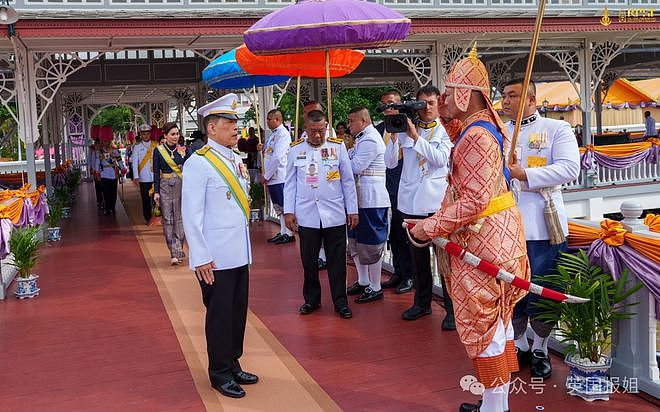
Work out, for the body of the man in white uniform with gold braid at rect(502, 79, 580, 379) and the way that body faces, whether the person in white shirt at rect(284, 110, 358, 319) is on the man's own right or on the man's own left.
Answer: on the man's own right

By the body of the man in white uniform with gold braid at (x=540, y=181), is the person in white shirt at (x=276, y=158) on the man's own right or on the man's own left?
on the man's own right

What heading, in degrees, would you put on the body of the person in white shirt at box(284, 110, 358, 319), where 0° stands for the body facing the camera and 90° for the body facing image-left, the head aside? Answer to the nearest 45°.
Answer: approximately 0°

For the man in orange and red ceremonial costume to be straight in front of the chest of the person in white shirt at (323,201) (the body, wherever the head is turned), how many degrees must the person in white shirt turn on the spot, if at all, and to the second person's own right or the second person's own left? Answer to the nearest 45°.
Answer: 0° — they already face them

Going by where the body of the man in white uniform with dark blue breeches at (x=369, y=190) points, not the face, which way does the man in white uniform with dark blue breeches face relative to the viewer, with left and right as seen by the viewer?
facing to the left of the viewer

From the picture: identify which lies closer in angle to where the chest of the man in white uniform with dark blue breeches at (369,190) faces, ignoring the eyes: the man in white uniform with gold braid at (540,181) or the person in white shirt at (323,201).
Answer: the person in white shirt

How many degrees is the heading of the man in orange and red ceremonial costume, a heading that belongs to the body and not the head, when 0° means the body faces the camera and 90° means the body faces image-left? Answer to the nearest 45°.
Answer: approximately 90°

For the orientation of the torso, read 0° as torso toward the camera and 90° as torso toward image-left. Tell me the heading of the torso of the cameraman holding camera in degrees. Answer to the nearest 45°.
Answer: approximately 45°

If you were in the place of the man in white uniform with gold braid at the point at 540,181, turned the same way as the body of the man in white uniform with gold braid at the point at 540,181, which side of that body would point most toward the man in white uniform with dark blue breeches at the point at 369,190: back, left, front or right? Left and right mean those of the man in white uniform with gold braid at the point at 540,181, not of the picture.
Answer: right

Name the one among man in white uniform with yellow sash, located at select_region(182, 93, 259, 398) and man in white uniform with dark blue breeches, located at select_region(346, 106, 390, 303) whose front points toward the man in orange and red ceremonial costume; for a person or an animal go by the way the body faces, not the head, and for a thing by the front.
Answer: man in white uniform with yellow sash, located at select_region(182, 93, 259, 398)

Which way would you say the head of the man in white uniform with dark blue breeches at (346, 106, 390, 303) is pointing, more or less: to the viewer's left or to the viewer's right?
to the viewer's left
